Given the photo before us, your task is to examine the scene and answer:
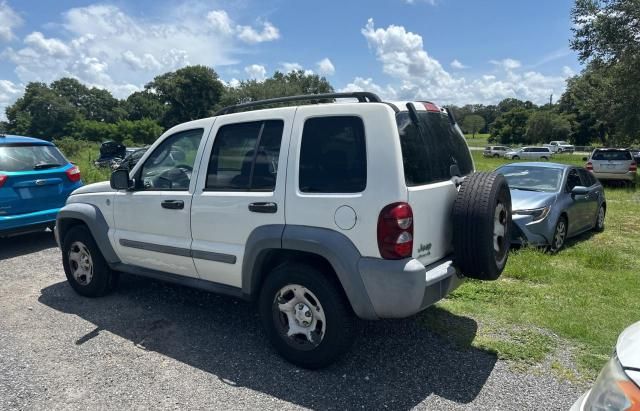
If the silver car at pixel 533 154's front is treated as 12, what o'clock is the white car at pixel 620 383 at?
the white car at pixel 620 383 is roughly at 9 o'clock from the silver car at pixel 533 154.

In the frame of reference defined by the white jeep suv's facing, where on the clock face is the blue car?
The blue car is roughly at 12 o'clock from the white jeep suv.

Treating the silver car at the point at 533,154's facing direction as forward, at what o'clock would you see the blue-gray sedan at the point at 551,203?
The blue-gray sedan is roughly at 9 o'clock from the silver car.

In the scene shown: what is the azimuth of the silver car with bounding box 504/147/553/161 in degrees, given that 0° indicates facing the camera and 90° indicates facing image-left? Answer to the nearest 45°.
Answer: approximately 90°

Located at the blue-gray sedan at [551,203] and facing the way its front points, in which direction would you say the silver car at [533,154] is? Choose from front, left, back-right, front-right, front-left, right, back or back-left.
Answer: back-right

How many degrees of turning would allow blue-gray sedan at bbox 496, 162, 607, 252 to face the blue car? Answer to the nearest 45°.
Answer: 0° — it already faces it

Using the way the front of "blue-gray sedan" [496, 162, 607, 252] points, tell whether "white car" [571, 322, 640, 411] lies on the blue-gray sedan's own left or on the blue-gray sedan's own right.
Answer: on the blue-gray sedan's own left

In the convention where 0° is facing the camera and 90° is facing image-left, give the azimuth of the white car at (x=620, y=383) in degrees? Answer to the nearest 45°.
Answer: approximately 45°

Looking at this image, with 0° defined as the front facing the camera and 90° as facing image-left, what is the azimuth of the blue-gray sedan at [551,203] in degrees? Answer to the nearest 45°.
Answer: approximately 45°

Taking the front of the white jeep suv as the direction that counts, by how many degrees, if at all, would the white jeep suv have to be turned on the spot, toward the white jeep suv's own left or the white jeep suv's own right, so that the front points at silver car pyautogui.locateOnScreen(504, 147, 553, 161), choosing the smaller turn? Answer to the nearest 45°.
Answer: approximately 90° to the white jeep suv's own right

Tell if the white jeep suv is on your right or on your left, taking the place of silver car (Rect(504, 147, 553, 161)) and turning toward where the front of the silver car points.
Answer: on your left

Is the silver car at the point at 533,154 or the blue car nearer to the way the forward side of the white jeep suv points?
the blue car
